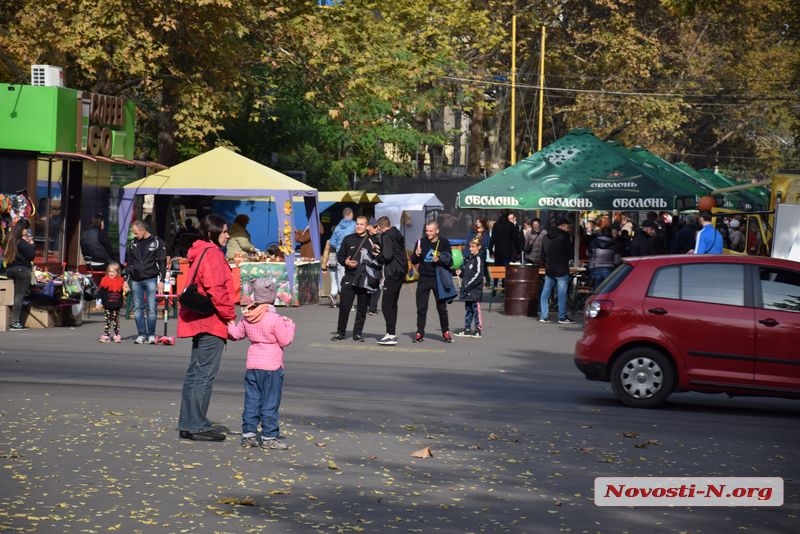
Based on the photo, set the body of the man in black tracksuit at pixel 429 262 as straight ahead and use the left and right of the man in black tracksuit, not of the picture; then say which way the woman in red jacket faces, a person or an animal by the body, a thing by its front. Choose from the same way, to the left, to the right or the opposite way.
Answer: to the left

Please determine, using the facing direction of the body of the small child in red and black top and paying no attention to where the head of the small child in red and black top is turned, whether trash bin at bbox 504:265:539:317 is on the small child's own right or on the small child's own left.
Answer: on the small child's own left

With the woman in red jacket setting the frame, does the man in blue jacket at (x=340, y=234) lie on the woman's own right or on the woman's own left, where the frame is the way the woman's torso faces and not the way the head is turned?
on the woman's own left

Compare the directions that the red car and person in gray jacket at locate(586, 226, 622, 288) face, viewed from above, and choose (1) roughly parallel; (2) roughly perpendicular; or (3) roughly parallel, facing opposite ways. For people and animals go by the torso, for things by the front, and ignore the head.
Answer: roughly perpendicular

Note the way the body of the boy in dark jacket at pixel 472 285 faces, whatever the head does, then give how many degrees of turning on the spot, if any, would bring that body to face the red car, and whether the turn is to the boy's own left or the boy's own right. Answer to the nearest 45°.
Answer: approximately 45° to the boy's own left
